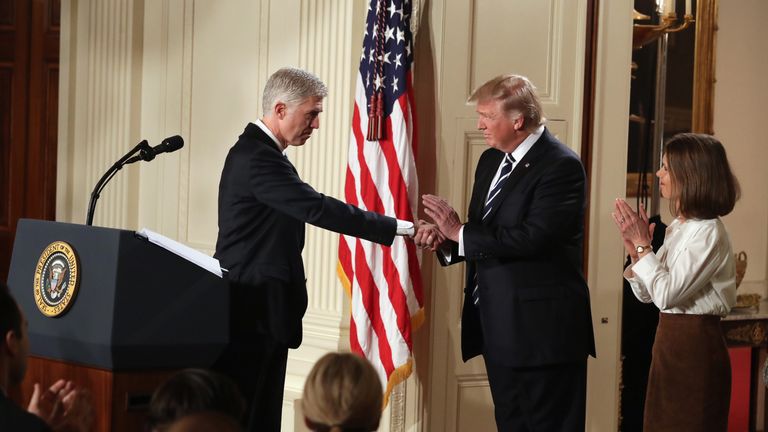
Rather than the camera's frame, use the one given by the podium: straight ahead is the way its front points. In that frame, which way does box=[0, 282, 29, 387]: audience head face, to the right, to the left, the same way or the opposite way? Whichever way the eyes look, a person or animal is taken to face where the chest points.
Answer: the opposite way

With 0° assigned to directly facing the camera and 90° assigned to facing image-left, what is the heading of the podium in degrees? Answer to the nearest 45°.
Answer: approximately 45°

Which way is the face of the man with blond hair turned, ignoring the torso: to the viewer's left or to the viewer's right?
to the viewer's left

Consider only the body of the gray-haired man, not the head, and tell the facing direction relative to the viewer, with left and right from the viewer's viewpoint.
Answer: facing to the right of the viewer

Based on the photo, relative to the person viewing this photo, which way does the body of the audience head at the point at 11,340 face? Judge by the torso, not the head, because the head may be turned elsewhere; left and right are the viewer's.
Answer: facing away from the viewer and to the right of the viewer

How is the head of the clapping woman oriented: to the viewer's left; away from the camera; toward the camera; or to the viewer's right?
to the viewer's left

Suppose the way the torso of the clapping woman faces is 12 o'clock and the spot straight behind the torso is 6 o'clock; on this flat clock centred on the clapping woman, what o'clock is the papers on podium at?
The papers on podium is roughly at 11 o'clock from the clapping woman.

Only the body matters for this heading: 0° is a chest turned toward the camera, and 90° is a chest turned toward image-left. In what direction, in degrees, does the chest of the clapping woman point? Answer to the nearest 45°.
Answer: approximately 90°

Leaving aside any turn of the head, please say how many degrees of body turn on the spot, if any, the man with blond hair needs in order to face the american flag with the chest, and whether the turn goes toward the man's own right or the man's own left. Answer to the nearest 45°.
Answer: approximately 90° to the man's own right

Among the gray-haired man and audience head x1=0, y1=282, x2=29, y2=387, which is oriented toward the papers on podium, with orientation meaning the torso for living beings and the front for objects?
the audience head
